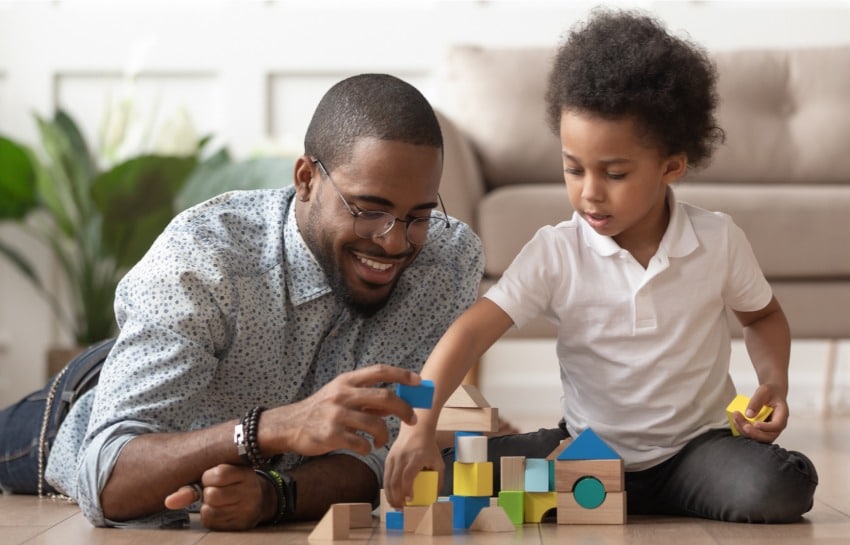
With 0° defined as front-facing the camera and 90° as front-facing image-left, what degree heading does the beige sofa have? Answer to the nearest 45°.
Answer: approximately 0°

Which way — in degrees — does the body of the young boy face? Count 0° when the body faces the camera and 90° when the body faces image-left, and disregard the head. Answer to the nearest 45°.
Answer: approximately 0°

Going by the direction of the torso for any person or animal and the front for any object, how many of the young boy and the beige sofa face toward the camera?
2
